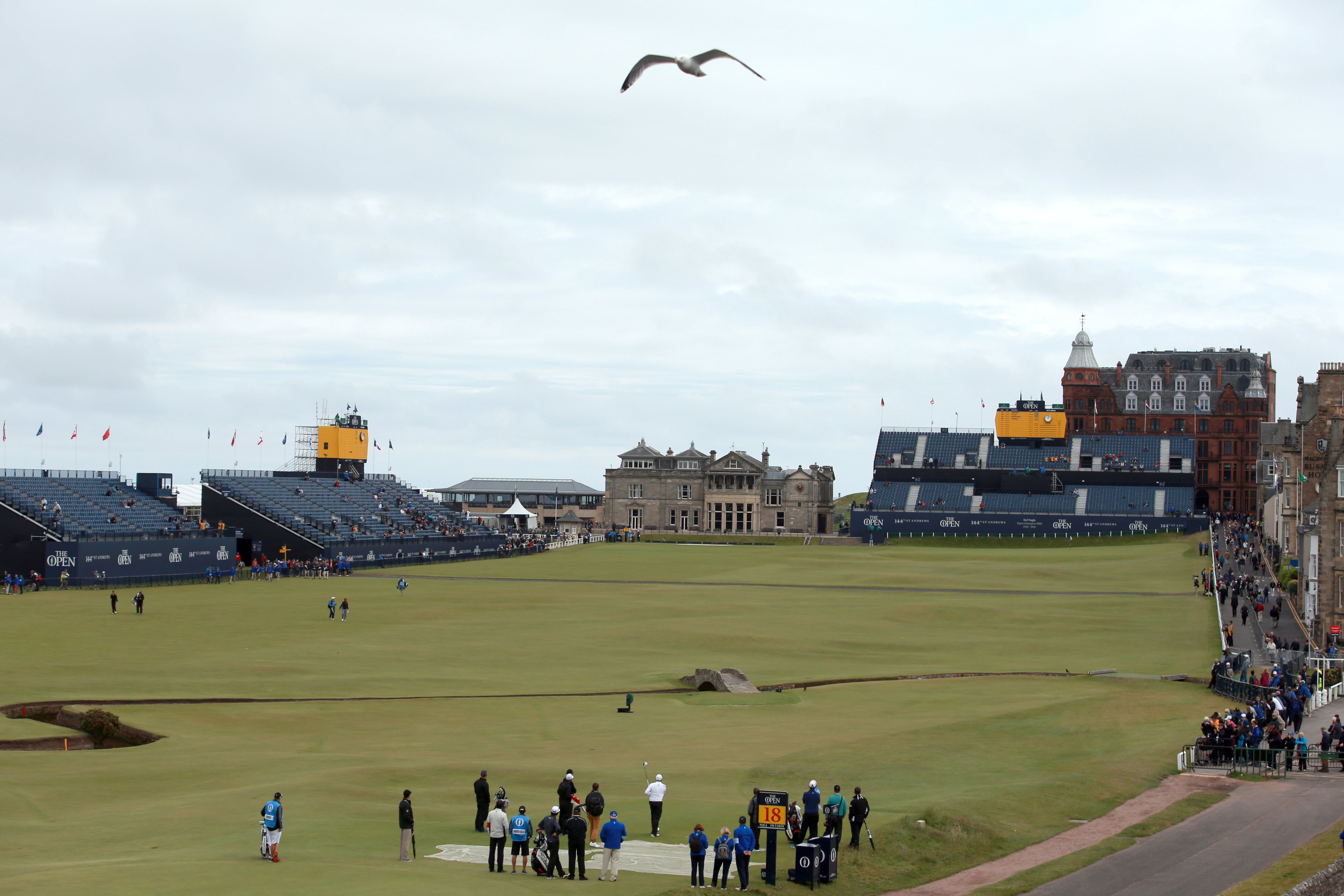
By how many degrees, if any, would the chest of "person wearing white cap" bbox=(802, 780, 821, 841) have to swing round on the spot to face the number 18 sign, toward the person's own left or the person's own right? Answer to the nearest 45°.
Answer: approximately 135° to the person's own left

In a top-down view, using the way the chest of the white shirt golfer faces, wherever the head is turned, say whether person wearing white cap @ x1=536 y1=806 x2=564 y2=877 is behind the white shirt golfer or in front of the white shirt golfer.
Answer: behind

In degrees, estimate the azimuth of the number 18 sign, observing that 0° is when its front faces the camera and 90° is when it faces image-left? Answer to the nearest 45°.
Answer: approximately 0°

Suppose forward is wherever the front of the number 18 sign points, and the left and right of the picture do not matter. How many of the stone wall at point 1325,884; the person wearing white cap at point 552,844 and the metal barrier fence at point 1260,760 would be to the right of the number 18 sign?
1

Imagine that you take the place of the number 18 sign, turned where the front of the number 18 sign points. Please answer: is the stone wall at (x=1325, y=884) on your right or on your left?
on your left

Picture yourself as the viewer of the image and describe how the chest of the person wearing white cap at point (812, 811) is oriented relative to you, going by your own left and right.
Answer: facing away from the viewer

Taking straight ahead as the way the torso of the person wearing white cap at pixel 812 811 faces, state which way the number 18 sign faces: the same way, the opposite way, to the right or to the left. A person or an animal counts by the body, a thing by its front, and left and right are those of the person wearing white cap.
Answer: the opposite way

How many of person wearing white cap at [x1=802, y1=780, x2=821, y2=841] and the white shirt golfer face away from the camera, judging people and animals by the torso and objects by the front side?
2

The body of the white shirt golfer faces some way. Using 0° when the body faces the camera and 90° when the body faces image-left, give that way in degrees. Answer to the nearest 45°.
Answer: approximately 180°

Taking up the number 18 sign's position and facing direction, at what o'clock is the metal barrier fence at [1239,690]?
The metal barrier fence is roughly at 7 o'clock from the number 18 sign.

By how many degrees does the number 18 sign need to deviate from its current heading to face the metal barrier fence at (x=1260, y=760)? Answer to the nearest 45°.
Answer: approximately 135° to its left

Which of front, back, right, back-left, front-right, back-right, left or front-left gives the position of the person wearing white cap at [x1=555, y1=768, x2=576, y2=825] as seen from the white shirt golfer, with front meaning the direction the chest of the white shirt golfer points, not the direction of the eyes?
back-left
